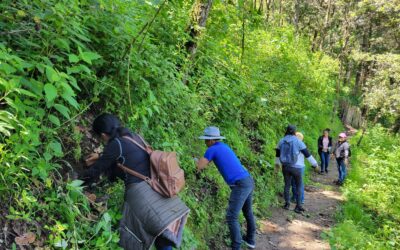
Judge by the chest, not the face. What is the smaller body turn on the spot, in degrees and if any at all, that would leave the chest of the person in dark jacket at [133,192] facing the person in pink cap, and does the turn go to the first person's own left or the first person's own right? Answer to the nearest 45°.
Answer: approximately 135° to the first person's own right

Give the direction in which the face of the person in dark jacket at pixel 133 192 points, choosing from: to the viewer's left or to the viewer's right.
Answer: to the viewer's left

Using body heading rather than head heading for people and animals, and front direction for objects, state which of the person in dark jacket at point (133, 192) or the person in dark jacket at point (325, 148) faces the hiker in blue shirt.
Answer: the person in dark jacket at point (325, 148)

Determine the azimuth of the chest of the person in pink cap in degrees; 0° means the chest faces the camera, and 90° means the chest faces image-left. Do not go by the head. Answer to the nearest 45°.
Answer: approximately 45°

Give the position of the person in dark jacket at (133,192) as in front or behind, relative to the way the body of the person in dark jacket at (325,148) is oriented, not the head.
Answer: in front

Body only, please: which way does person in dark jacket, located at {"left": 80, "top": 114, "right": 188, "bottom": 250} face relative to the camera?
to the viewer's left

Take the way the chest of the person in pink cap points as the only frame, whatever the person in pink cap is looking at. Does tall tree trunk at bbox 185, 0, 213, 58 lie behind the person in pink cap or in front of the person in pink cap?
in front

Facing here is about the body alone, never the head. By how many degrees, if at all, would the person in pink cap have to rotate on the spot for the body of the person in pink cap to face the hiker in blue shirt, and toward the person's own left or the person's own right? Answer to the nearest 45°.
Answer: approximately 45° to the person's own left

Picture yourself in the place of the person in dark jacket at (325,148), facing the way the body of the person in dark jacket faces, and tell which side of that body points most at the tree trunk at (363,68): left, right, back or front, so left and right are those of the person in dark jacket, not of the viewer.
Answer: back

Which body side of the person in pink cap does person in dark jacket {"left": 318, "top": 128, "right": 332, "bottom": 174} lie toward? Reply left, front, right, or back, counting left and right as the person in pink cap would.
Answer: right

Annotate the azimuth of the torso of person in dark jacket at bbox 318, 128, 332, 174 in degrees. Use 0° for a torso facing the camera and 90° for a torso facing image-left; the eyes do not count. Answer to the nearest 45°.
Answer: approximately 0°

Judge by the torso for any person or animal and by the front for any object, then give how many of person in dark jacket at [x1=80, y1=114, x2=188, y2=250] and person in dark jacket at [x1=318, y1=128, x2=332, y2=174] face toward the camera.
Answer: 1

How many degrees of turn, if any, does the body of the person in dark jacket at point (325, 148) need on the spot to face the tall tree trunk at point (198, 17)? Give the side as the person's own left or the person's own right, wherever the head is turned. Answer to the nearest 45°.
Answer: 0° — they already face it
